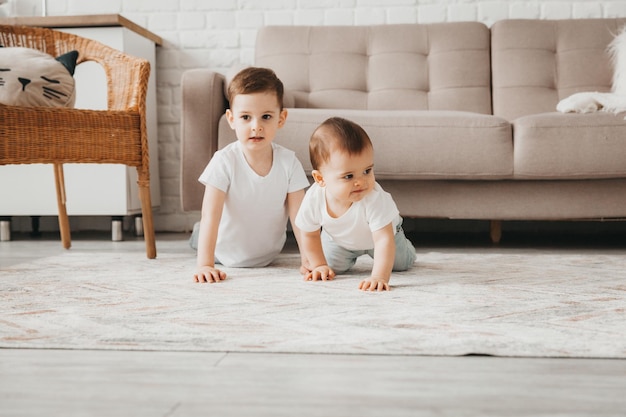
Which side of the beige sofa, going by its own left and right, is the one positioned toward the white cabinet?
right

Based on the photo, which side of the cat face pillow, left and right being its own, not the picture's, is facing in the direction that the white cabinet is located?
back

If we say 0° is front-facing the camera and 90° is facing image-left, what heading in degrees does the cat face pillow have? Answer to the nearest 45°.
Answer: approximately 0°

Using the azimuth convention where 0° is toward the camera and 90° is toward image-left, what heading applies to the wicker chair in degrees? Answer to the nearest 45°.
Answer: approximately 315°

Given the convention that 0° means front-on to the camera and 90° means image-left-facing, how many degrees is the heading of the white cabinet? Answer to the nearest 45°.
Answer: approximately 0°

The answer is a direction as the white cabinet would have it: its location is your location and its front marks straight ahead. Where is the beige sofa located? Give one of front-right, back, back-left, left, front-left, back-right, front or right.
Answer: front-left

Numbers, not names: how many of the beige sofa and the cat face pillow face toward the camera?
2

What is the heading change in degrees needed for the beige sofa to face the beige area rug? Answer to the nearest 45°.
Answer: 0° — it already faces it

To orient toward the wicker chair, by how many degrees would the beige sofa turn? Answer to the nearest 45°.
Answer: approximately 90° to its right

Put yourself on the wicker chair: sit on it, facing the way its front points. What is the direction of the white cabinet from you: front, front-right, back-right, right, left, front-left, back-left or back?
back-left
